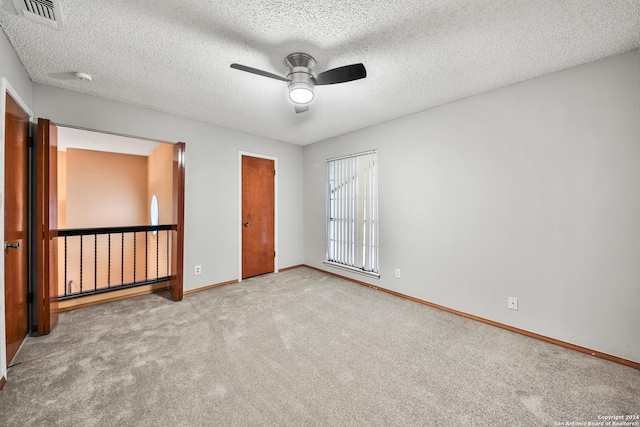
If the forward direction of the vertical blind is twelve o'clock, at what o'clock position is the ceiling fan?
The ceiling fan is roughly at 11 o'clock from the vertical blind.

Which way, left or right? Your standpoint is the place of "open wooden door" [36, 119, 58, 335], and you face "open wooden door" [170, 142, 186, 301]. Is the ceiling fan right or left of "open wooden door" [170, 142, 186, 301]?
right

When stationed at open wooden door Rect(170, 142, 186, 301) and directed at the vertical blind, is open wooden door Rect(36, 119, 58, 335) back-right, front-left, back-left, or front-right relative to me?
back-right

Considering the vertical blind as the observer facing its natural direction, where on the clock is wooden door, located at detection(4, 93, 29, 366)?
The wooden door is roughly at 12 o'clock from the vertical blind.

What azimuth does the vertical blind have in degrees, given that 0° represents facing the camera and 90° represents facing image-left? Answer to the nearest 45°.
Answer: approximately 45°
